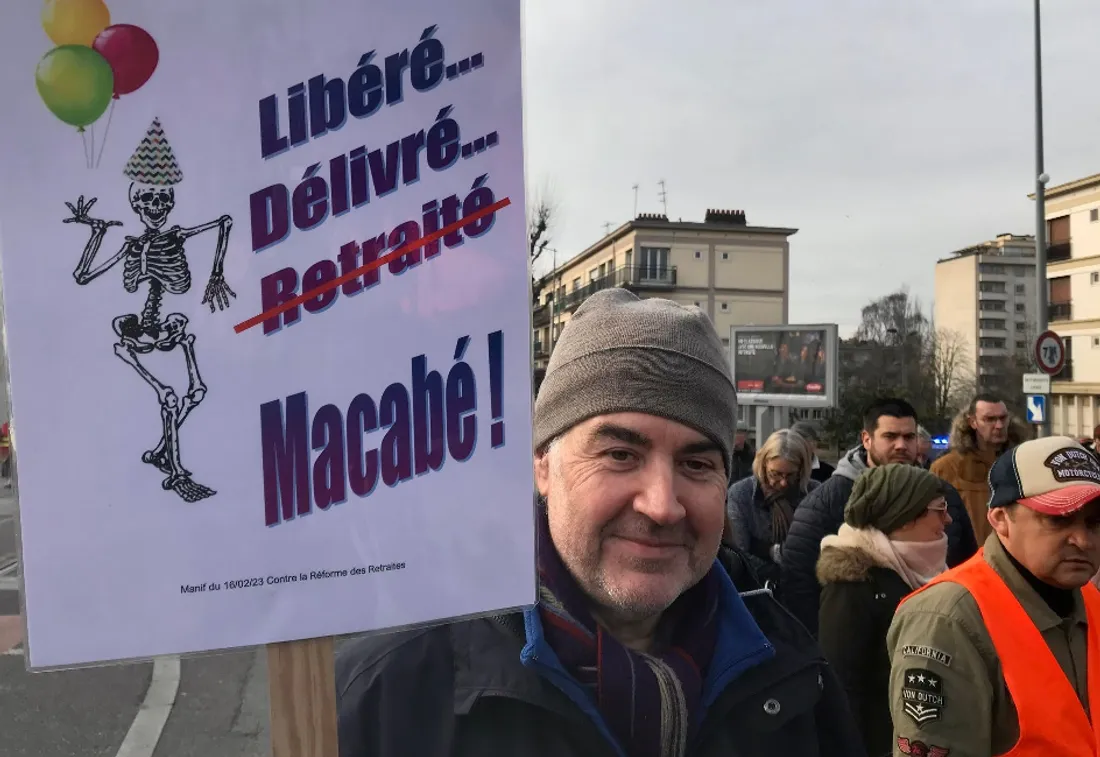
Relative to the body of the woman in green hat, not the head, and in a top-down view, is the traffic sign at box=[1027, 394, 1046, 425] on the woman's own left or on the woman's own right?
on the woman's own left

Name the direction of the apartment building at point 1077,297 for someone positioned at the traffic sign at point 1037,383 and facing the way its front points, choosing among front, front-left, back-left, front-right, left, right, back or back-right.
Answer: back

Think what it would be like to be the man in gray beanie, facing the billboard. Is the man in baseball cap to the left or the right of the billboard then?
right

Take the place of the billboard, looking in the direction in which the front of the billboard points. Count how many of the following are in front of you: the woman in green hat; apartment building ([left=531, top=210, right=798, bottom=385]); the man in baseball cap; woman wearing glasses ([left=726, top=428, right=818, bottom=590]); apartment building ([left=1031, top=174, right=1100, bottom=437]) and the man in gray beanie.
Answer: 4

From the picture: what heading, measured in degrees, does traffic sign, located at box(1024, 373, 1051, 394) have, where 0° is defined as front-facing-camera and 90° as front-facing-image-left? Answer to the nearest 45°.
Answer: approximately 0°

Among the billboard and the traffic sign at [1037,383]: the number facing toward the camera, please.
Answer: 2

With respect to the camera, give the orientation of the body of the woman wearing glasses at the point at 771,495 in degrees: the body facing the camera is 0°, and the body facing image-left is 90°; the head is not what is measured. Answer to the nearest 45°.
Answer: approximately 315°
